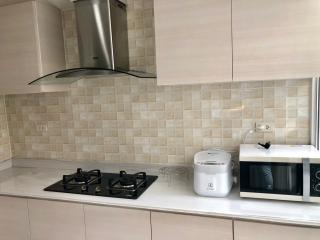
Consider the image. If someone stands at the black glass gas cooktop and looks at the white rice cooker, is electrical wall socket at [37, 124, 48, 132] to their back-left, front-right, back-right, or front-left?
back-left

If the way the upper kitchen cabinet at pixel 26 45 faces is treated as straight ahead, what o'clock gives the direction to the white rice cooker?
The white rice cooker is roughly at 9 o'clock from the upper kitchen cabinet.

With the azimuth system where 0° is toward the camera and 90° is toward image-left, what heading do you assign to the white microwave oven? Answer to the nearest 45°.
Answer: approximately 0°

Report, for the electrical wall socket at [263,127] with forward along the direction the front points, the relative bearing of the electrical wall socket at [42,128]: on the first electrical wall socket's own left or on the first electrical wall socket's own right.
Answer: on the first electrical wall socket's own right

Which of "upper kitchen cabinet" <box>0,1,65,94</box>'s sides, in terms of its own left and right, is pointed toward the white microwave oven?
left

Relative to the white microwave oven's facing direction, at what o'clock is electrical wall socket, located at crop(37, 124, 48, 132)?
The electrical wall socket is roughly at 3 o'clock from the white microwave oven.

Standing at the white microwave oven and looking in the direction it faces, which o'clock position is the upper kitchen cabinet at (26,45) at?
The upper kitchen cabinet is roughly at 3 o'clock from the white microwave oven.

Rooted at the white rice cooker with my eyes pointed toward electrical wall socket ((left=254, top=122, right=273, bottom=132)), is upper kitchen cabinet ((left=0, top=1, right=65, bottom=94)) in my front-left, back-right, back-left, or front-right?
back-left

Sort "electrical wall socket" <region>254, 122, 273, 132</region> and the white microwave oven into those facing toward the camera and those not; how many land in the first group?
2
